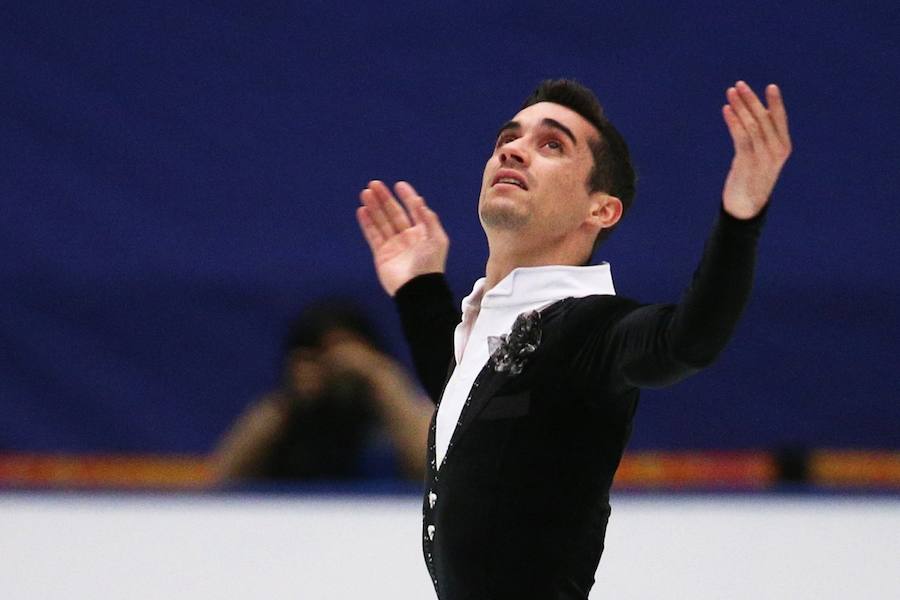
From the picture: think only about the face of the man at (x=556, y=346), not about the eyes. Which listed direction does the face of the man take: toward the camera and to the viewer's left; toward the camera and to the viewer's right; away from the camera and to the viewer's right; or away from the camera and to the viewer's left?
toward the camera and to the viewer's left

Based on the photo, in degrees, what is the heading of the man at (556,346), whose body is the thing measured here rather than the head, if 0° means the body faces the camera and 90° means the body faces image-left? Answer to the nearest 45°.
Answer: approximately 45°

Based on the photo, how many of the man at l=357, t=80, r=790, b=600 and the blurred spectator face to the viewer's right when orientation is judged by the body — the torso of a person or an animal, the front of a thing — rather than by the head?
0

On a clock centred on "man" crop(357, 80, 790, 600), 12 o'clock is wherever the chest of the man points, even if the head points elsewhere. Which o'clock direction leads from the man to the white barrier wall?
The white barrier wall is roughly at 4 o'clock from the man.

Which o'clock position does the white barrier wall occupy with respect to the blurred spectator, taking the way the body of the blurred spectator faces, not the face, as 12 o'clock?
The white barrier wall is roughly at 12 o'clock from the blurred spectator.

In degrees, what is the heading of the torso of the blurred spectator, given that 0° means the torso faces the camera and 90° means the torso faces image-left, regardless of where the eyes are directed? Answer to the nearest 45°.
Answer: approximately 0°

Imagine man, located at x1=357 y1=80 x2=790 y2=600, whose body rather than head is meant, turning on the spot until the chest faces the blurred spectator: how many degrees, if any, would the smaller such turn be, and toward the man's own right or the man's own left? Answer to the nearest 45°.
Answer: approximately 135° to the man's own right

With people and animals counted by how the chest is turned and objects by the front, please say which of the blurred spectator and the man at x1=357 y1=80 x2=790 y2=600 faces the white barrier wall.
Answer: the blurred spectator
